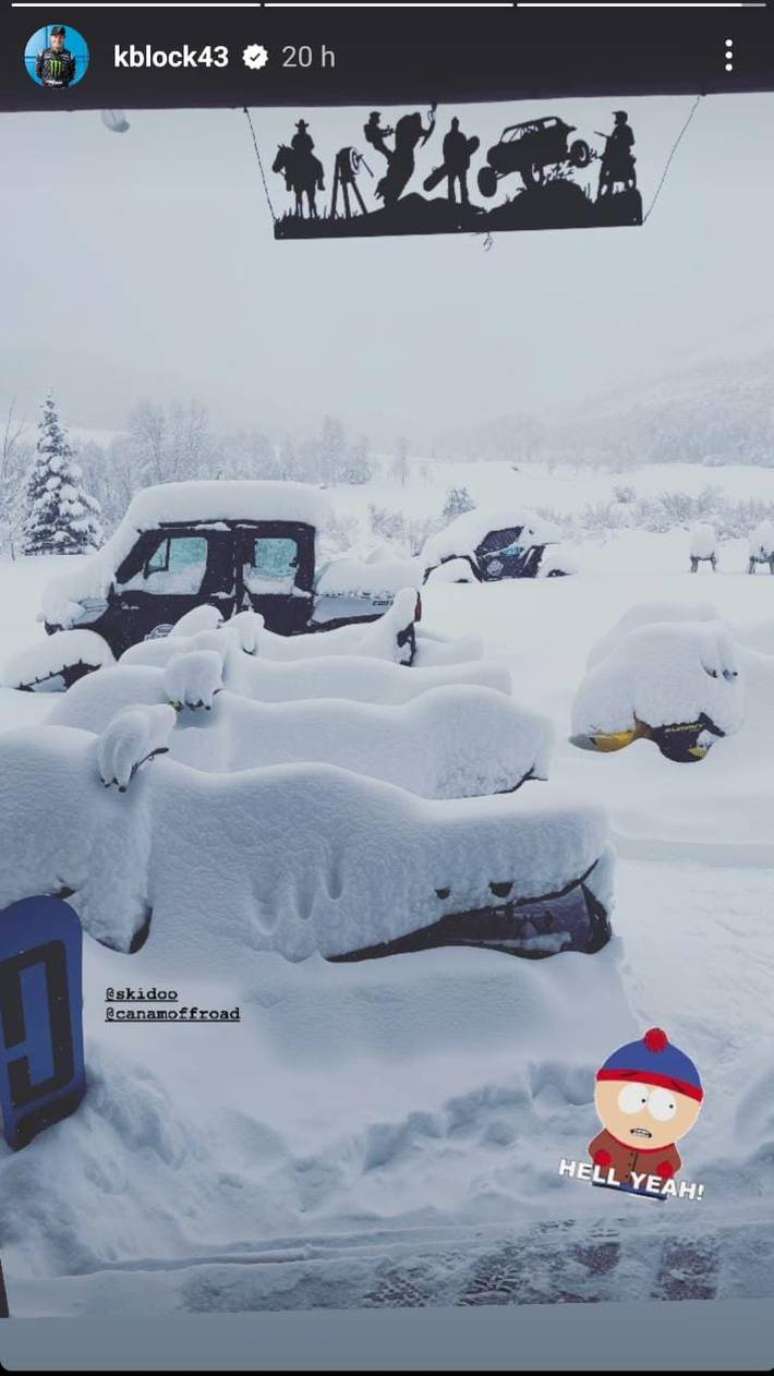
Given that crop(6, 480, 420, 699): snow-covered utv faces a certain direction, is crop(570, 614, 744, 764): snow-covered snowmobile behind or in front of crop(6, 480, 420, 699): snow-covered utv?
behind

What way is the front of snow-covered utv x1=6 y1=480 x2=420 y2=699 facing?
to the viewer's left
